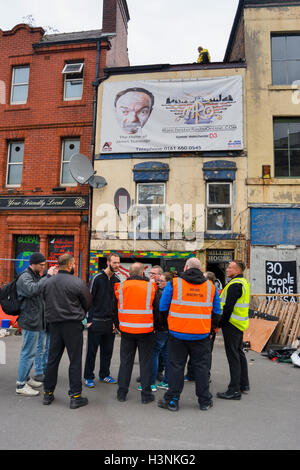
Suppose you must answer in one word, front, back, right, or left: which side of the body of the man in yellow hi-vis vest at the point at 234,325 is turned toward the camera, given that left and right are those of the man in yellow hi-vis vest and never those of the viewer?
left

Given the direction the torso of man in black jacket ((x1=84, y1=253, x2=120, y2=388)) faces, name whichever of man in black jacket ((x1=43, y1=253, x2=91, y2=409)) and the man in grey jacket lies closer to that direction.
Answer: the man in black jacket

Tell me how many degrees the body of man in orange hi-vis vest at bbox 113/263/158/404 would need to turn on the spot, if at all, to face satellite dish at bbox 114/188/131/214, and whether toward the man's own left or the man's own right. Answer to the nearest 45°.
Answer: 0° — they already face it

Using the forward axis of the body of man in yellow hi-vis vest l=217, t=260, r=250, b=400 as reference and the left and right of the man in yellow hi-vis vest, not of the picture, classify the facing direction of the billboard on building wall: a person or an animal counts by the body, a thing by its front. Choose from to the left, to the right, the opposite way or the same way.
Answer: to the left

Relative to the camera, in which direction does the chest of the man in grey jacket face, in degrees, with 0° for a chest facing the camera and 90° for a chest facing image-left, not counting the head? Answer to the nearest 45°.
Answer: approximately 270°

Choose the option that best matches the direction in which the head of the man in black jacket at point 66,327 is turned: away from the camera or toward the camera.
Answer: away from the camera

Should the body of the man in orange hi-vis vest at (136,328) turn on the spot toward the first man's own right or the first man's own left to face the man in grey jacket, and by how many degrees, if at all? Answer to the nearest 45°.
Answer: approximately 90° to the first man's own left

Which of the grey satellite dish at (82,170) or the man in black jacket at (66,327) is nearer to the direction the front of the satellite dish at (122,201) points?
the man in black jacket

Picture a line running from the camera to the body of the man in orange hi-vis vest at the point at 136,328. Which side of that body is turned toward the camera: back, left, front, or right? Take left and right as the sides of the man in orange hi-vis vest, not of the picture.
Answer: back

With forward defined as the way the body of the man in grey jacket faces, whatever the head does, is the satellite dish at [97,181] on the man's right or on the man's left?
on the man's left

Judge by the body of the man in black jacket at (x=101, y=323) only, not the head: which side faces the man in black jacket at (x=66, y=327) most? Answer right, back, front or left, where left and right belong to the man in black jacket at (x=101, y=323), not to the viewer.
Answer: right
